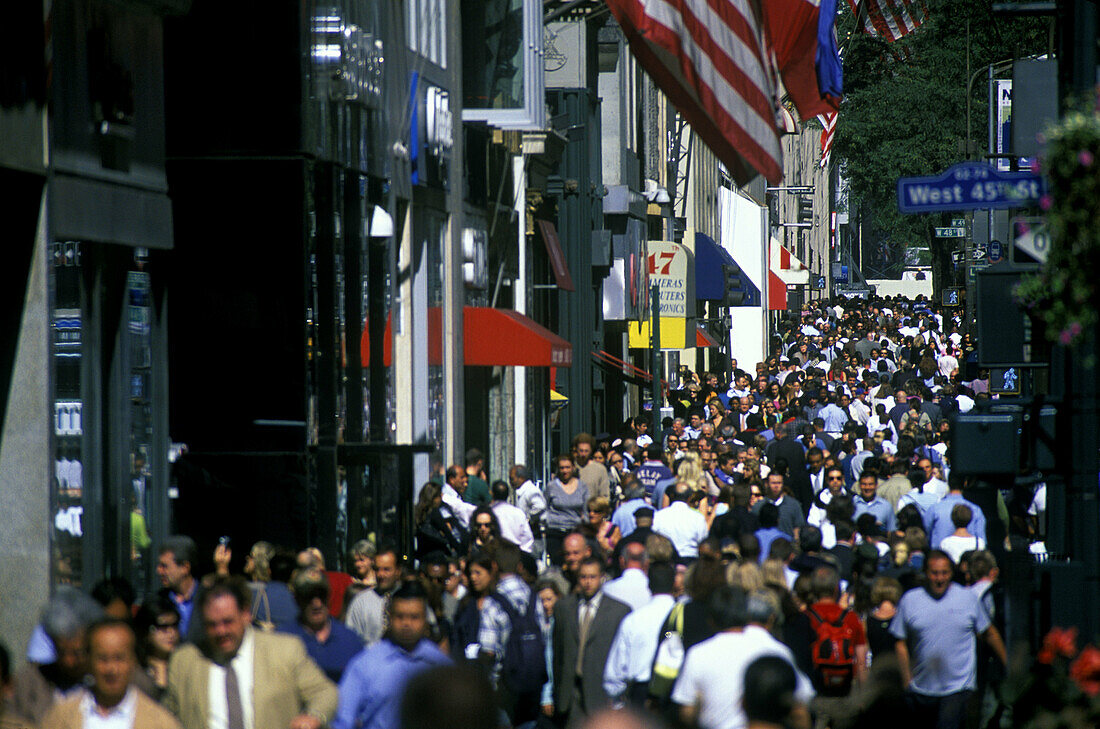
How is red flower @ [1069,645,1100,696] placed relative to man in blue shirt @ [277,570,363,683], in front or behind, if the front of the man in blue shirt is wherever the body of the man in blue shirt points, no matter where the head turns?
in front

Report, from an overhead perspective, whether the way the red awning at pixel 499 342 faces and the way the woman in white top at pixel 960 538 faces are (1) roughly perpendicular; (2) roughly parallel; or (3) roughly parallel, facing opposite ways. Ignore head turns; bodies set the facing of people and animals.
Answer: roughly perpendicular

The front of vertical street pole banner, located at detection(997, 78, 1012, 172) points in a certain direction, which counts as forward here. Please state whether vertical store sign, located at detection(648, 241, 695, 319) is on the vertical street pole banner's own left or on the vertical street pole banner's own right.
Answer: on the vertical street pole banner's own right

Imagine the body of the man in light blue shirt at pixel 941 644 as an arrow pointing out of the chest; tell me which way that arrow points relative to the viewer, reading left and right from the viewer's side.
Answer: facing the viewer

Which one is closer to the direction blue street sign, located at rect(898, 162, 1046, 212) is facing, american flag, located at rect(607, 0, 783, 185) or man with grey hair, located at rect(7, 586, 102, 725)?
the man with grey hair

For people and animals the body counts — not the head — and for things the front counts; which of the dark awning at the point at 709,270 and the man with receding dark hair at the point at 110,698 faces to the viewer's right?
the dark awning

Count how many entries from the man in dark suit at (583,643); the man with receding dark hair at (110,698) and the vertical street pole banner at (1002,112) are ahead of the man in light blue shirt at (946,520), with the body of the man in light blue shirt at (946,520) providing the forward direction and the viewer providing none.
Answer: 1

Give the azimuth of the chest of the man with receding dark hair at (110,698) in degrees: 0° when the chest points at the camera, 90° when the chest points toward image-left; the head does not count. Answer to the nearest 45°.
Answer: approximately 0°

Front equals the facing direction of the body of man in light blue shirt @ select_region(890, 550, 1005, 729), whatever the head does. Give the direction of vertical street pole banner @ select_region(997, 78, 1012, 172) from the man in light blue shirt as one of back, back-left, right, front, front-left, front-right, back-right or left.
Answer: back

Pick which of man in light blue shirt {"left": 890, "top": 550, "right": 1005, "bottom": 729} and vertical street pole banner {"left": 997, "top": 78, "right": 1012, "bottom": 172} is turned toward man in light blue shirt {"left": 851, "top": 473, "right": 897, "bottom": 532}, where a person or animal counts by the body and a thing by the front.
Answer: the vertical street pole banner
